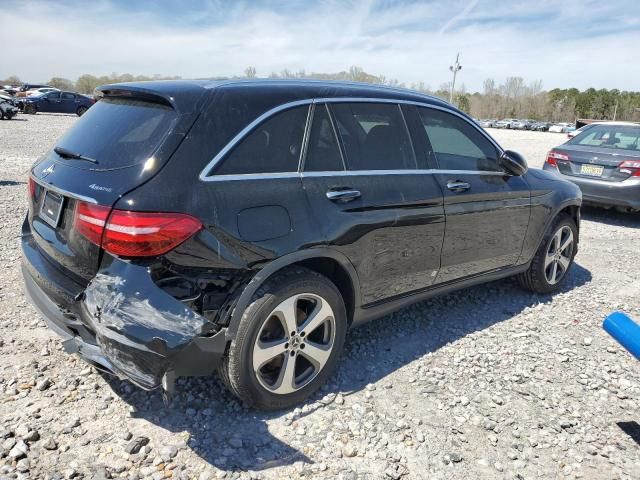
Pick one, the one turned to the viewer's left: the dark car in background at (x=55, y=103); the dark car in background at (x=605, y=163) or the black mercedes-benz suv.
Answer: the dark car in background at (x=55, y=103)

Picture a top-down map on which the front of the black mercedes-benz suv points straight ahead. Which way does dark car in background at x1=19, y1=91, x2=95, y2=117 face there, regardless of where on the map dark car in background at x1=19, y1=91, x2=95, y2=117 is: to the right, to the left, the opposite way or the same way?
the opposite way

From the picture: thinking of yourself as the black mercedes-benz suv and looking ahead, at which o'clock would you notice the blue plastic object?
The blue plastic object is roughly at 2 o'clock from the black mercedes-benz suv.

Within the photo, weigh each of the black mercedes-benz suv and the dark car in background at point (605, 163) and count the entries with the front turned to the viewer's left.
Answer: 0

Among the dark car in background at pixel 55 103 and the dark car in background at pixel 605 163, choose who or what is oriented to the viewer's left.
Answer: the dark car in background at pixel 55 103

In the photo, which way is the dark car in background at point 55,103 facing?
to the viewer's left

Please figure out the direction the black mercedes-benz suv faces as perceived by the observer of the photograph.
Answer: facing away from the viewer and to the right of the viewer

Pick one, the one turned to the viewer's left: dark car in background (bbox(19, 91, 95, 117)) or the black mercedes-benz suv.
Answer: the dark car in background

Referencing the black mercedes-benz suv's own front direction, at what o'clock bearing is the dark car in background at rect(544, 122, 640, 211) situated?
The dark car in background is roughly at 12 o'clock from the black mercedes-benz suv.

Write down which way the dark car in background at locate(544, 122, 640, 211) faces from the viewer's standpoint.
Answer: facing away from the viewer and to the right of the viewer

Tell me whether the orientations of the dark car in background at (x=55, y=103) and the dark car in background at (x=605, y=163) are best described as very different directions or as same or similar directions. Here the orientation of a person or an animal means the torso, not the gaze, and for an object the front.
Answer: very different directions

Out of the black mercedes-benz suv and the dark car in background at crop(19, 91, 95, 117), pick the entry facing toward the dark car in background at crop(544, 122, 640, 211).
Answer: the black mercedes-benz suv

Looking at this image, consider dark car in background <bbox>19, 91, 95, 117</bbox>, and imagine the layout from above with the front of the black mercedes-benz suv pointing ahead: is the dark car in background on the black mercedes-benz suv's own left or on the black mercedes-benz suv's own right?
on the black mercedes-benz suv's own left

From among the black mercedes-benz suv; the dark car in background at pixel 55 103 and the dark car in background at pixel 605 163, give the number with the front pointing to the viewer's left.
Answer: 1

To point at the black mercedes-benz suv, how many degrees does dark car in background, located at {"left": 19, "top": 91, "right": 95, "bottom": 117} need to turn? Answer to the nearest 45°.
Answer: approximately 90° to its left

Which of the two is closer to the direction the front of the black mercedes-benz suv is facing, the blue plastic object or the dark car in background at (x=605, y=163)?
the dark car in background

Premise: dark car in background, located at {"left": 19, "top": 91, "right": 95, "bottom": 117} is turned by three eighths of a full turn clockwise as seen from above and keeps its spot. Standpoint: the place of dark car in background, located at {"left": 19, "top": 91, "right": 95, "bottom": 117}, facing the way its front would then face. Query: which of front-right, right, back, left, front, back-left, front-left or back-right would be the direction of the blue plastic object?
back-right

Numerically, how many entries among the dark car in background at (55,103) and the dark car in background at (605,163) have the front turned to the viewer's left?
1
